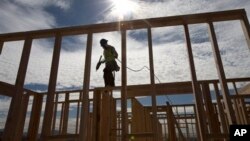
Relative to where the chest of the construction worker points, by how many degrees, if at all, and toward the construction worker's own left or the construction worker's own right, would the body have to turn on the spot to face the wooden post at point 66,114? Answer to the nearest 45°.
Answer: approximately 45° to the construction worker's own right

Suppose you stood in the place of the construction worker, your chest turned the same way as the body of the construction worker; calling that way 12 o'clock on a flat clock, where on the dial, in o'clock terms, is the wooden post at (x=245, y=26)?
The wooden post is roughly at 8 o'clock from the construction worker.
